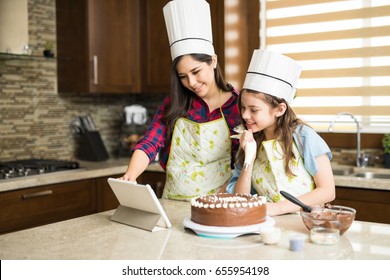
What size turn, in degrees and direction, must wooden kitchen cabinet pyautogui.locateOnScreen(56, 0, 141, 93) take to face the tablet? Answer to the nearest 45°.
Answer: approximately 45° to its right

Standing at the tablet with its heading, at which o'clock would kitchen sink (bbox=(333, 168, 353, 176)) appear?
The kitchen sink is roughly at 12 o'clock from the tablet.

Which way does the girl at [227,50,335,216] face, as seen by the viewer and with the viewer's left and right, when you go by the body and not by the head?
facing the viewer and to the left of the viewer

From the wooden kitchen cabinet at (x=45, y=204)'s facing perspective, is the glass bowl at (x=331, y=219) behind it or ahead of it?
ahead

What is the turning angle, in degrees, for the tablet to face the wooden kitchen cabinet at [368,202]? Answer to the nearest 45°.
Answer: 0° — it already faces it

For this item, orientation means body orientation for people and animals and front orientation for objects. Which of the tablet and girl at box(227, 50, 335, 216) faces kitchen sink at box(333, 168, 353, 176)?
the tablet

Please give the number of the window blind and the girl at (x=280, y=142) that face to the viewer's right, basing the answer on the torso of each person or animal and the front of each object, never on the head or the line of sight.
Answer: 0

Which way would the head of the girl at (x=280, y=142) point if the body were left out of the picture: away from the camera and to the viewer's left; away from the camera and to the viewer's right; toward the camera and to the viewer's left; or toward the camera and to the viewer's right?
toward the camera and to the viewer's left

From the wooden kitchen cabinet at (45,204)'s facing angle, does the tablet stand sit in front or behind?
in front

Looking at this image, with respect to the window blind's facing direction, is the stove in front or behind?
in front

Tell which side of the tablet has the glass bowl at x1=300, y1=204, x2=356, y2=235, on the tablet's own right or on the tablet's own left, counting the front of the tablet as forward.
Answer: on the tablet's own right
